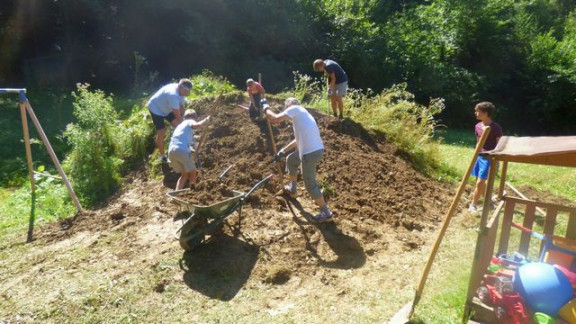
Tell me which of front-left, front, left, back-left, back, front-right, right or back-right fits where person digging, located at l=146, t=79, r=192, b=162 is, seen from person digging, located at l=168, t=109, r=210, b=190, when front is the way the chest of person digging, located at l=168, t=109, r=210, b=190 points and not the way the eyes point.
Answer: front-left

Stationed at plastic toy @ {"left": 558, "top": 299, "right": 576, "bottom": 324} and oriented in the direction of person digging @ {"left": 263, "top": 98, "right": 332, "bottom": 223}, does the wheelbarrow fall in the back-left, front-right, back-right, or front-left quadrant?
front-left

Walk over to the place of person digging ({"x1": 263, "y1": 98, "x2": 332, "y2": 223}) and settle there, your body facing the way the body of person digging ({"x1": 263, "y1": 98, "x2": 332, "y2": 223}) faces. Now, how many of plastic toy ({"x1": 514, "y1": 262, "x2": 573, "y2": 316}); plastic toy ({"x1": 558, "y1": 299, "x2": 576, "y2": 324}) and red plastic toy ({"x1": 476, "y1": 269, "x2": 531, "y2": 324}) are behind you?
3

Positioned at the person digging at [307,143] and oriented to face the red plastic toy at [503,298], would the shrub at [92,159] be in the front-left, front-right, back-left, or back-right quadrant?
back-right

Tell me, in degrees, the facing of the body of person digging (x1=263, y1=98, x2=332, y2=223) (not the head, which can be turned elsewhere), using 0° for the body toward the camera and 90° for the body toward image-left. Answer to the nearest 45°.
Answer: approximately 135°

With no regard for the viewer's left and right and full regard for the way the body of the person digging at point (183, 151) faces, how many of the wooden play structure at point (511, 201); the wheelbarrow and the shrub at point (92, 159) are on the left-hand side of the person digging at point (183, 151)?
1

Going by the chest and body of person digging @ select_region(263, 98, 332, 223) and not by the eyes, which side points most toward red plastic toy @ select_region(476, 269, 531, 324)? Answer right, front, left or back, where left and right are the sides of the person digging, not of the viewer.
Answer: back

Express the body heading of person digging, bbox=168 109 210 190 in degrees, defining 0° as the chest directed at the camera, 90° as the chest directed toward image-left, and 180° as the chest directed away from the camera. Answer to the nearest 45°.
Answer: approximately 225°

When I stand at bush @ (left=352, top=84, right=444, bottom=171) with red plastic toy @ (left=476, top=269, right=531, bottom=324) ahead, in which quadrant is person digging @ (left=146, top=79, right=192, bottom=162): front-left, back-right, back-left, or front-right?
front-right

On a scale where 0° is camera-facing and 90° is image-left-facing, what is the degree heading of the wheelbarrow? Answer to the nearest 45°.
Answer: approximately 45°

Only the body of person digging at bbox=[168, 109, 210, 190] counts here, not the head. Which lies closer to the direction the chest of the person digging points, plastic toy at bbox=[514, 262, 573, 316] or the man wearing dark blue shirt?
the man wearing dark blue shirt
